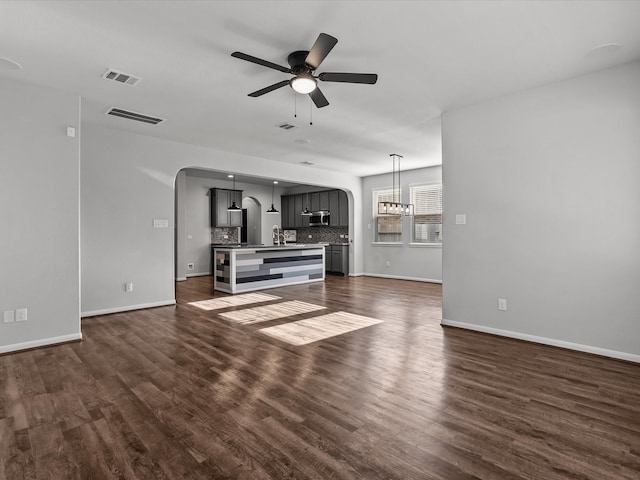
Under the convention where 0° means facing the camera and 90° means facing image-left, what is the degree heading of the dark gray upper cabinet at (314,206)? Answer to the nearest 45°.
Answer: approximately 45°

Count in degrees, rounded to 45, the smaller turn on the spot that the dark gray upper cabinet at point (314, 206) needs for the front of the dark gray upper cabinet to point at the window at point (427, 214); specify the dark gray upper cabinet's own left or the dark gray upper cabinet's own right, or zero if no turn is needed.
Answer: approximately 90° to the dark gray upper cabinet's own left

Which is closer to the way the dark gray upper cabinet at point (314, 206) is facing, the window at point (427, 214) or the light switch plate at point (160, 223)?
the light switch plate

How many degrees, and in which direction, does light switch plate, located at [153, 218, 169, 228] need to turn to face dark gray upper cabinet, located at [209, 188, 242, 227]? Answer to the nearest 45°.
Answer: approximately 180°

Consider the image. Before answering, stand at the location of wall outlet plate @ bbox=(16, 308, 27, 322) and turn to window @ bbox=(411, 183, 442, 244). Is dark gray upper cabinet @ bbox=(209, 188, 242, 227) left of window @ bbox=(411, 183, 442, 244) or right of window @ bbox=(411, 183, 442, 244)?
left

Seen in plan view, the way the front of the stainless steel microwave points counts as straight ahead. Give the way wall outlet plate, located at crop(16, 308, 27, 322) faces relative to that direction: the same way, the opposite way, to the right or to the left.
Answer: to the left
